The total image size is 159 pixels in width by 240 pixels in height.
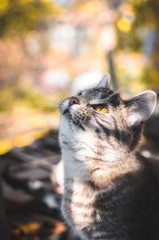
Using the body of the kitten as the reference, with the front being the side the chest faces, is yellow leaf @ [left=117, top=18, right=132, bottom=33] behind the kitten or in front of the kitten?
behind

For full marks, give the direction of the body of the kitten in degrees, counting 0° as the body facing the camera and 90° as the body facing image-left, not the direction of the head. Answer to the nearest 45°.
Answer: approximately 45°
